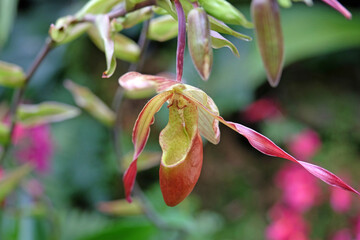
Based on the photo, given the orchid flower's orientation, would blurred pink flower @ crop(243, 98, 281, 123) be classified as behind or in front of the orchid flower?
behind

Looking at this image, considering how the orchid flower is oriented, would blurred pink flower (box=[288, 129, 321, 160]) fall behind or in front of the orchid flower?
behind

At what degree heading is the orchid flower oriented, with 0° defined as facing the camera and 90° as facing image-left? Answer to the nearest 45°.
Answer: approximately 45°

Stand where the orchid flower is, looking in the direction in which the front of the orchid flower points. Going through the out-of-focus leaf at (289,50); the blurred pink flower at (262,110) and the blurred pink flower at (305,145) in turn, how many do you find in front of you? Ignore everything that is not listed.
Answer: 0
